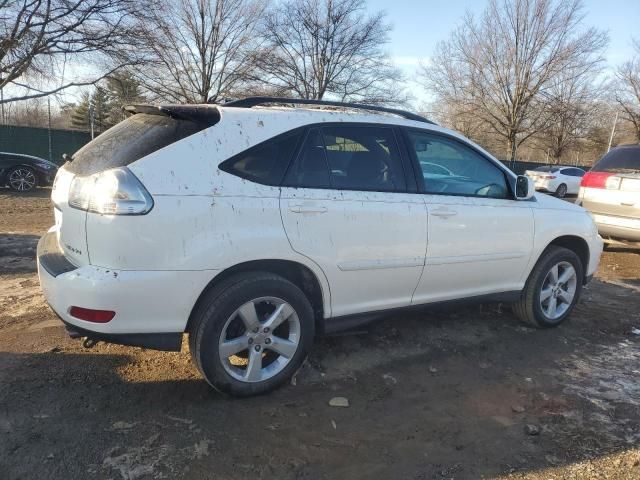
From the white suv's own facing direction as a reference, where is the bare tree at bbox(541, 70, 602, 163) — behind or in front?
in front

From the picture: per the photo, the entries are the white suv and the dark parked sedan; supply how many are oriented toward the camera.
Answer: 0

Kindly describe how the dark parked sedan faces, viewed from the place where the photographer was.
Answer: facing to the right of the viewer

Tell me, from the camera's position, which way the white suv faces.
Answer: facing away from the viewer and to the right of the viewer

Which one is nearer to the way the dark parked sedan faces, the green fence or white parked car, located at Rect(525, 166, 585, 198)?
the white parked car

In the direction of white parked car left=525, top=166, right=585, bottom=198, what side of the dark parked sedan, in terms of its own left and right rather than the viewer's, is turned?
front

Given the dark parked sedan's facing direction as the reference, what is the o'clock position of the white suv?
The white suv is roughly at 3 o'clock from the dark parked sedan.

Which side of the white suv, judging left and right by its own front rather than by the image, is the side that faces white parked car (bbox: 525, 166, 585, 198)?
front

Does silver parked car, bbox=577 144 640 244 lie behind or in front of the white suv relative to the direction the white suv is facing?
in front

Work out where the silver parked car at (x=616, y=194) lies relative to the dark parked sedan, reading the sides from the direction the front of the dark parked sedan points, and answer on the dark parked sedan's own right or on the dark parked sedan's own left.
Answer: on the dark parked sedan's own right
